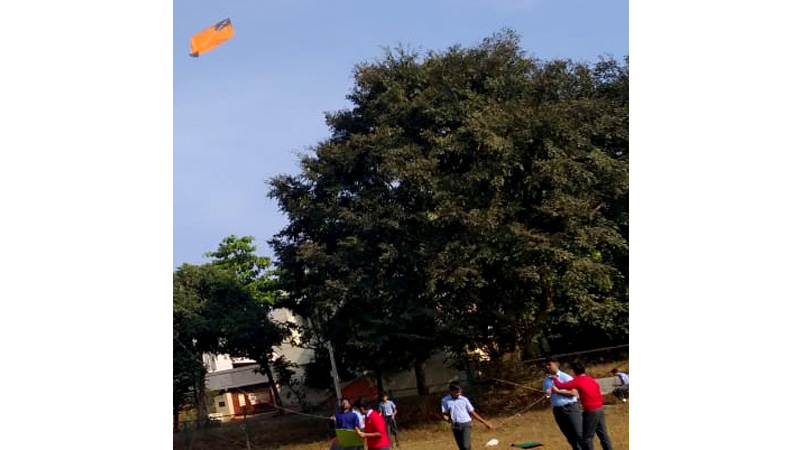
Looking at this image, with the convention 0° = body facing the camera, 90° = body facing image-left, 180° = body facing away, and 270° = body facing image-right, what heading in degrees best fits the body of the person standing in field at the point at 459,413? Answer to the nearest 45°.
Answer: approximately 0°

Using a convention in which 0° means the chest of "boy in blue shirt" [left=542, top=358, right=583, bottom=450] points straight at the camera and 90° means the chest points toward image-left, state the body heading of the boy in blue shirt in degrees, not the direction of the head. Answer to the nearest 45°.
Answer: approximately 45°

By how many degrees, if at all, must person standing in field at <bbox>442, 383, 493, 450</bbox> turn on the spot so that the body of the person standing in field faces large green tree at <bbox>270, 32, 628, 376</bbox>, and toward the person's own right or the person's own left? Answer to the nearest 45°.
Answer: approximately 180°
